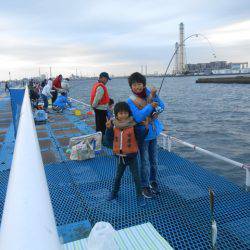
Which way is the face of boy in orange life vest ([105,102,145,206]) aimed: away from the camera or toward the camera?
toward the camera

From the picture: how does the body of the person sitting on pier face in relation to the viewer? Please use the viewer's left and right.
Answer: facing away from the viewer and to the right of the viewer
